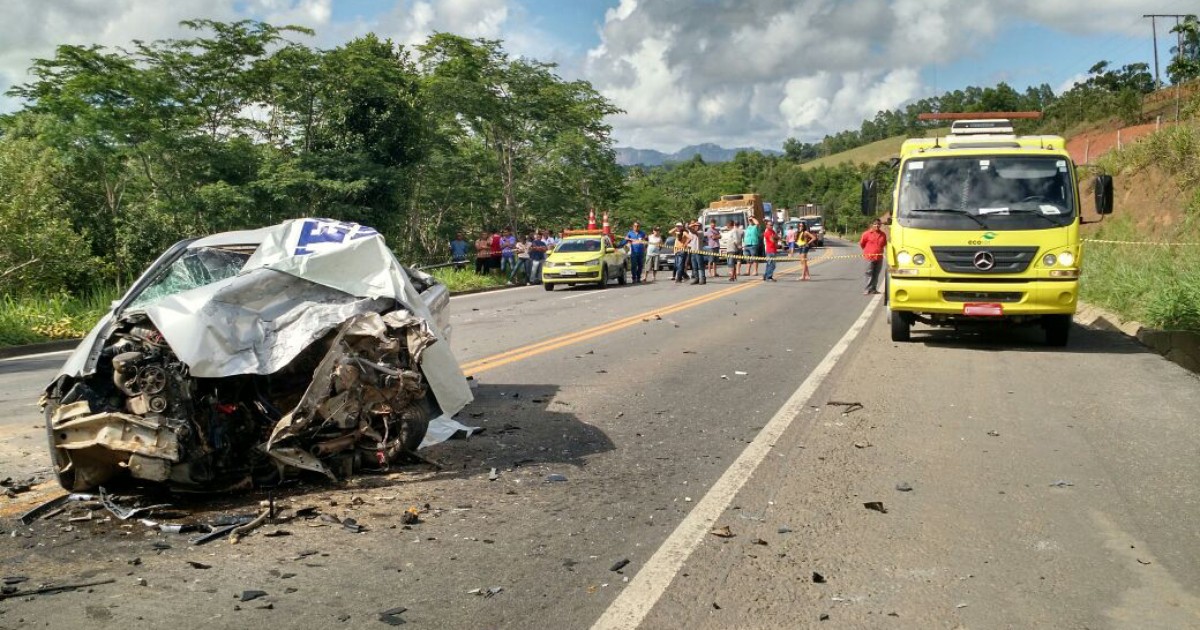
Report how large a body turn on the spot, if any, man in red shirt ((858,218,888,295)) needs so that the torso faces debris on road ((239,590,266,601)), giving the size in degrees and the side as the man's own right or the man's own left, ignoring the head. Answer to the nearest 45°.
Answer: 0° — they already face it

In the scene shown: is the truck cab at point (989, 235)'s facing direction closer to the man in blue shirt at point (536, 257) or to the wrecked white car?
the wrecked white car

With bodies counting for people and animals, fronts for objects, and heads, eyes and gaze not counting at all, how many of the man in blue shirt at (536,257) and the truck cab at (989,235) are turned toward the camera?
2

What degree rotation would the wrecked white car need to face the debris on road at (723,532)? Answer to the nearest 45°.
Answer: approximately 45° to its left

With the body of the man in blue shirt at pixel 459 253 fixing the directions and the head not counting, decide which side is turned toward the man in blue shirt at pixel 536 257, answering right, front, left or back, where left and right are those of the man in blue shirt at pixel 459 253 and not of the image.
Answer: left

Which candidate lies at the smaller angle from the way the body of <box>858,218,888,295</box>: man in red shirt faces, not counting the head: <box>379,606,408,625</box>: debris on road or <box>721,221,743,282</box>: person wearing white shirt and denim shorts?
the debris on road

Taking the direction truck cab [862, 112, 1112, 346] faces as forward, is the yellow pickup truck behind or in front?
behind

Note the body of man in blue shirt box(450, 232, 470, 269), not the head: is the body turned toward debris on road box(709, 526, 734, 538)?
yes
